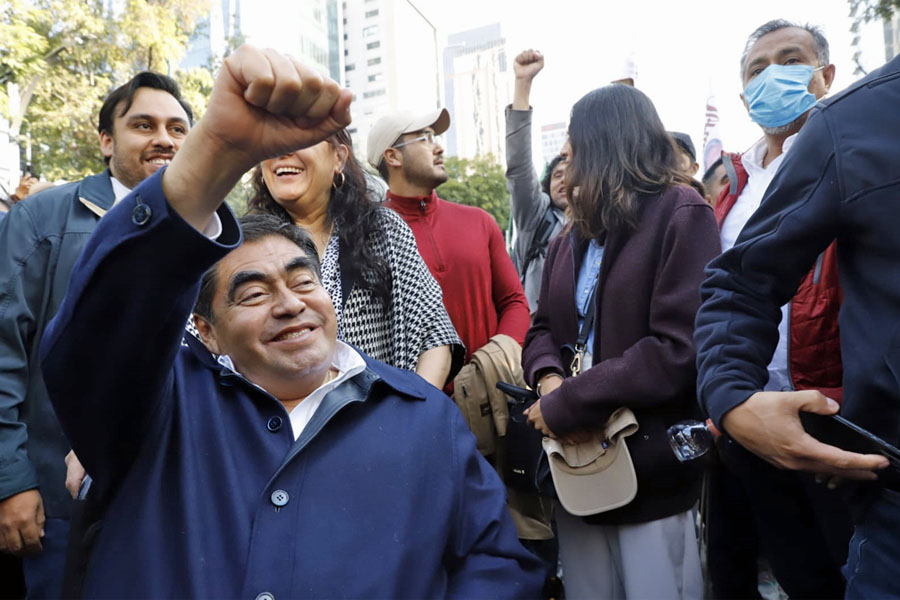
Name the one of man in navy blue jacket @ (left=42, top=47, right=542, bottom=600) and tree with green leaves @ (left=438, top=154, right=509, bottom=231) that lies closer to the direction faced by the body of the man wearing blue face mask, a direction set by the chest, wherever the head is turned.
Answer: the man in navy blue jacket

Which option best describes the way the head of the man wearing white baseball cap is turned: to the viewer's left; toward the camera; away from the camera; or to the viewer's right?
to the viewer's right

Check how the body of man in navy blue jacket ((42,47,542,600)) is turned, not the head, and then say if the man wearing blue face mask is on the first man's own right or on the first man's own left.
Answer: on the first man's own left

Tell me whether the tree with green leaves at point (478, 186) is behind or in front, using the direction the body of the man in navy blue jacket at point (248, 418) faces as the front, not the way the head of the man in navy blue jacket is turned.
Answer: behind

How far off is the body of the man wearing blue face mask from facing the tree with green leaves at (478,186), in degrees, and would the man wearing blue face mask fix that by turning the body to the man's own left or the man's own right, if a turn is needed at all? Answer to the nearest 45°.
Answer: approximately 90° to the man's own right

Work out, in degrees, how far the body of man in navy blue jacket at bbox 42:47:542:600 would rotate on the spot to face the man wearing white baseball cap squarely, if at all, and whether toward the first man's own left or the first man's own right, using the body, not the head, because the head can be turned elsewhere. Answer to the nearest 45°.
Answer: approximately 135° to the first man's own left

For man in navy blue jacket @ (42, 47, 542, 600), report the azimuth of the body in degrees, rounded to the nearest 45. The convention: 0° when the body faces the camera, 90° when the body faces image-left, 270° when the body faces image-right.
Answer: approximately 0°

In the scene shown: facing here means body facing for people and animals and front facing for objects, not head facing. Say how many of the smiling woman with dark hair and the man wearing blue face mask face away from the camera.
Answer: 0

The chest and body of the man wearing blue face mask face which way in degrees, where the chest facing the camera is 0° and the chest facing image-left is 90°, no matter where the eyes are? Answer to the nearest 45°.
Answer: approximately 45°

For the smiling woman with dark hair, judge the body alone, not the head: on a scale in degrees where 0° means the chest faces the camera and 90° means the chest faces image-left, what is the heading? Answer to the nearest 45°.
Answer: approximately 45°
